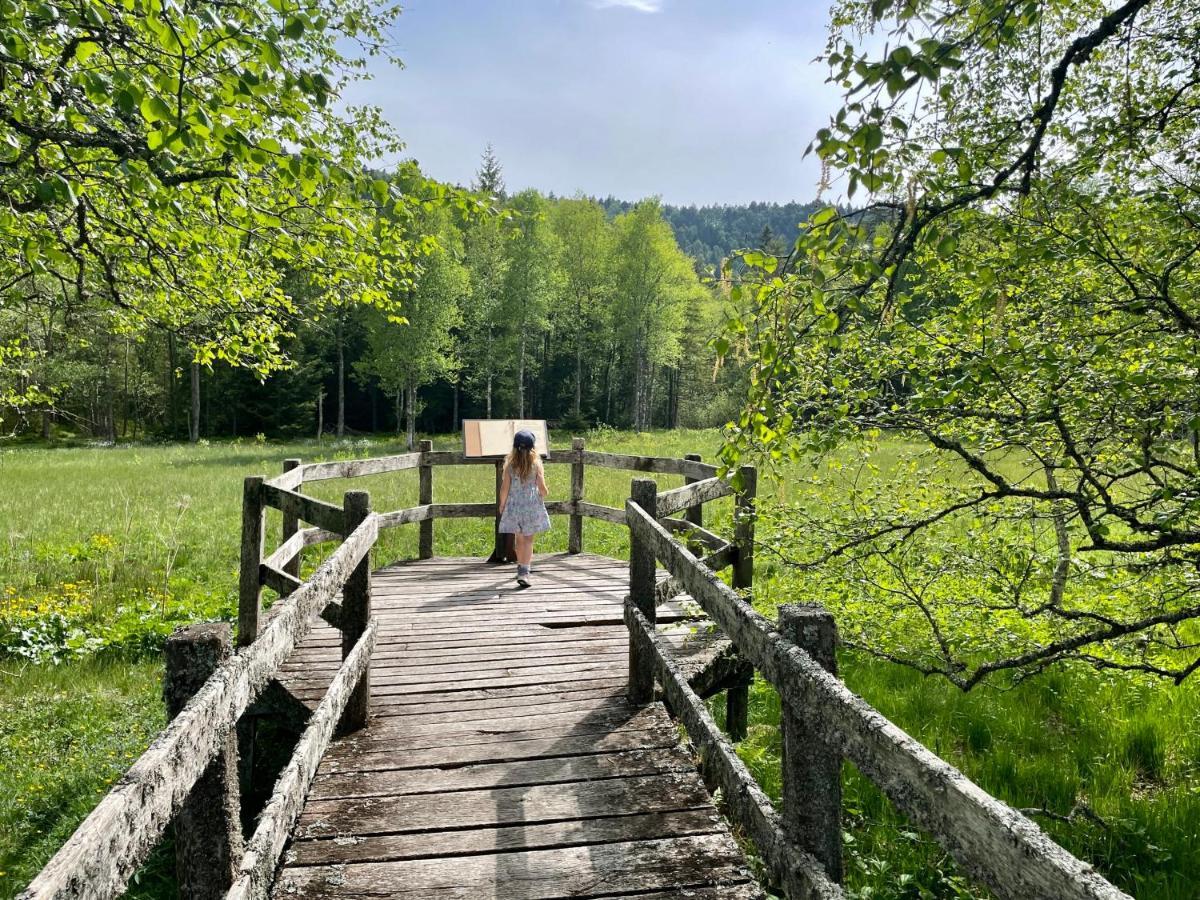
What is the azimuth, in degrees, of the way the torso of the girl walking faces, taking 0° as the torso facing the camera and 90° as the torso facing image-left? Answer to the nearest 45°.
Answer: approximately 180°

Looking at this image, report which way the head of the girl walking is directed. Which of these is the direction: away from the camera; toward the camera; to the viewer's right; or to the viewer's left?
away from the camera

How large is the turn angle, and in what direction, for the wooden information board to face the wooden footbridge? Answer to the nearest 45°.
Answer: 0° — it already faces it

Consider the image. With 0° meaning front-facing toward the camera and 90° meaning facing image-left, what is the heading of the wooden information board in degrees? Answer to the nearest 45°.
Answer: approximately 0°
